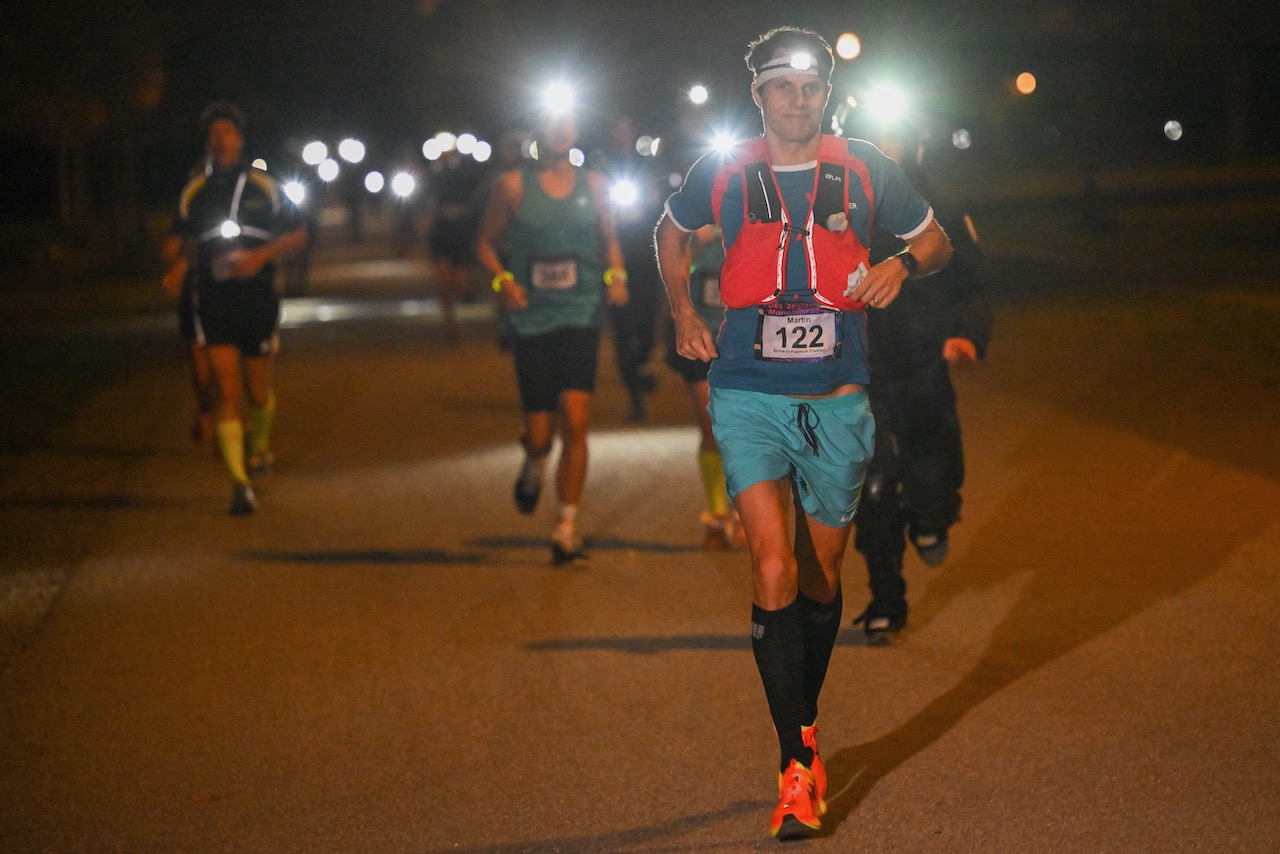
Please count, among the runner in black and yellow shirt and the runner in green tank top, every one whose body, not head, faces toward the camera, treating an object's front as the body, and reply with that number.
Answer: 2

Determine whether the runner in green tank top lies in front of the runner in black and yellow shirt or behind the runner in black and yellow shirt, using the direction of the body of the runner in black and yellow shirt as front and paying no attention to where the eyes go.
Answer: in front

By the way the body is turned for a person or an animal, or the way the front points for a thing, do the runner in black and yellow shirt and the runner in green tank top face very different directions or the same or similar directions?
same or similar directions

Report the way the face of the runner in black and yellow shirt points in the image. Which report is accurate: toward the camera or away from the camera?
toward the camera

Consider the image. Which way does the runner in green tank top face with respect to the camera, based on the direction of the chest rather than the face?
toward the camera

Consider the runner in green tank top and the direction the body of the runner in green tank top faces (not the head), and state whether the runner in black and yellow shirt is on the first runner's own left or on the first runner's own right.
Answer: on the first runner's own right

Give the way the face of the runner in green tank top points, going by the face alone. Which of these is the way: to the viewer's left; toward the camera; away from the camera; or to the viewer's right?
toward the camera
